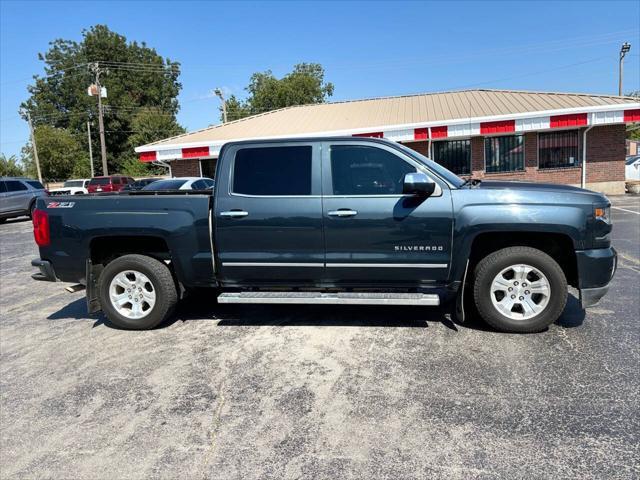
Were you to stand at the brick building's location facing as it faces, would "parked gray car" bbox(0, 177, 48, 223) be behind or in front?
in front

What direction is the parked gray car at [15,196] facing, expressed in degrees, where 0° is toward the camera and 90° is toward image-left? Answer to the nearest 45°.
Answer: approximately 45°

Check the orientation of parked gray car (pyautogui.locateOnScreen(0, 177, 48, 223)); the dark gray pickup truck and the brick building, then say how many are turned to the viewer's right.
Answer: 1

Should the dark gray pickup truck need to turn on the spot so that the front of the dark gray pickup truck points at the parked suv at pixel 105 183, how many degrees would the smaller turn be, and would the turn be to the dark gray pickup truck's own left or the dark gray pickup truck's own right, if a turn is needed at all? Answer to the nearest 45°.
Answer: approximately 135° to the dark gray pickup truck's own left

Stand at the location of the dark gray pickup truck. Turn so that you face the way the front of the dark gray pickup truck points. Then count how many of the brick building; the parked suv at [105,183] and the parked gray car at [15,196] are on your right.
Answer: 0

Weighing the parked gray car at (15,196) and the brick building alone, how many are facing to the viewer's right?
0

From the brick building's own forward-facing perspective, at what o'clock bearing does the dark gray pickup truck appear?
The dark gray pickup truck is roughly at 11 o'clock from the brick building.

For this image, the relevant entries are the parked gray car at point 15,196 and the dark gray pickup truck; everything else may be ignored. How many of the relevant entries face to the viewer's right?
1

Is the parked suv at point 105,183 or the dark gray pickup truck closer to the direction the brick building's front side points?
the dark gray pickup truck

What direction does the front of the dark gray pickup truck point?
to the viewer's right

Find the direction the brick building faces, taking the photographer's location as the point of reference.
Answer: facing the viewer and to the left of the viewer

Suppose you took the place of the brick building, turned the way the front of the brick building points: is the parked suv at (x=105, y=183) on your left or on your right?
on your right

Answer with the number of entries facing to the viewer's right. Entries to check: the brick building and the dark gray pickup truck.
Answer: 1

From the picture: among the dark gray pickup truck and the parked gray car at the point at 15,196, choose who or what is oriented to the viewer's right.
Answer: the dark gray pickup truck

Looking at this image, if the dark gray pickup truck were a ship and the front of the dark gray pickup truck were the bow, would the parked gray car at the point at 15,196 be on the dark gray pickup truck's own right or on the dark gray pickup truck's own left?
on the dark gray pickup truck's own left
